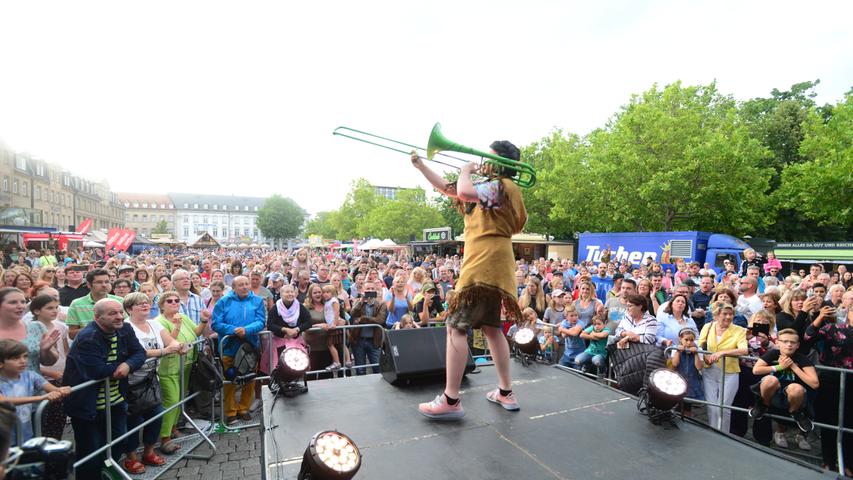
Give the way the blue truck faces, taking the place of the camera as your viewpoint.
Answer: facing to the right of the viewer

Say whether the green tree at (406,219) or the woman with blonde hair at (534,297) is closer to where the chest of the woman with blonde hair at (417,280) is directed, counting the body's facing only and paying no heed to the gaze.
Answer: the woman with blonde hair

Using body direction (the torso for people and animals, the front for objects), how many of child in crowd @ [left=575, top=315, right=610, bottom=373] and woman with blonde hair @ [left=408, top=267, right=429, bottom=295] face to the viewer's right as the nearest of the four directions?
0

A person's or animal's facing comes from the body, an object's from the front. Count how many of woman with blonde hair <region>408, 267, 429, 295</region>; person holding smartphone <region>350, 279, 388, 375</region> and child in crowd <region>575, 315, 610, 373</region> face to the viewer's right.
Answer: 0

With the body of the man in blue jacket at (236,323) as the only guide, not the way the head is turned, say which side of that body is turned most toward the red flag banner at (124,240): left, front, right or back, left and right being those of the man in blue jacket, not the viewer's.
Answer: back

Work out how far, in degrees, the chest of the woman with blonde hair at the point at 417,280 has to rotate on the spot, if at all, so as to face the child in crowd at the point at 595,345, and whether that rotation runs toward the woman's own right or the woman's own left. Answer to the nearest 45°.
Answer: approximately 45° to the woman's own left

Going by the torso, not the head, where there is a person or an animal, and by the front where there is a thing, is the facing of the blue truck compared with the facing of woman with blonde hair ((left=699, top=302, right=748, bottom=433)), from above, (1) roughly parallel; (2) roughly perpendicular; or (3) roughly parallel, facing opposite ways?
roughly perpendicular

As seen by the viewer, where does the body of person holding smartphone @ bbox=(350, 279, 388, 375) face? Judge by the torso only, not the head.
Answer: toward the camera

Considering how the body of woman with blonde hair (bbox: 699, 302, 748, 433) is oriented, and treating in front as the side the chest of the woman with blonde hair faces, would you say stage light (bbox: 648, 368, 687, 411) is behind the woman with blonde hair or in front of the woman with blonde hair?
in front

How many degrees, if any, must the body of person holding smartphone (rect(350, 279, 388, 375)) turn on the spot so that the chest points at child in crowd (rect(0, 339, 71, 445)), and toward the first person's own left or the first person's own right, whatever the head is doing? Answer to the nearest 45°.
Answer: approximately 45° to the first person's own right

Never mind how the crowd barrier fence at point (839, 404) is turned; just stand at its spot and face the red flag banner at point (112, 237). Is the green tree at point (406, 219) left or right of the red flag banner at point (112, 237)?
right

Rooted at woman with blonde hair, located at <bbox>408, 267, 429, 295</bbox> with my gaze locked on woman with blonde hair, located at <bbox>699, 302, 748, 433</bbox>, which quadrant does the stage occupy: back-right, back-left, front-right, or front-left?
front-right

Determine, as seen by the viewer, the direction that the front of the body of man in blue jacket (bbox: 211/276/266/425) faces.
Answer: toward the camera

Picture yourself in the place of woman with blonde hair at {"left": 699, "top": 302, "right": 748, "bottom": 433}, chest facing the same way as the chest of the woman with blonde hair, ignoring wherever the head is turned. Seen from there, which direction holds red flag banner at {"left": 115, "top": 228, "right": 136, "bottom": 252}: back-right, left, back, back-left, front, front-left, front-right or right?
right

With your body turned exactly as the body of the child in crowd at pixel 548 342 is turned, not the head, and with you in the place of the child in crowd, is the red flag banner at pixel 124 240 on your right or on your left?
on your right
